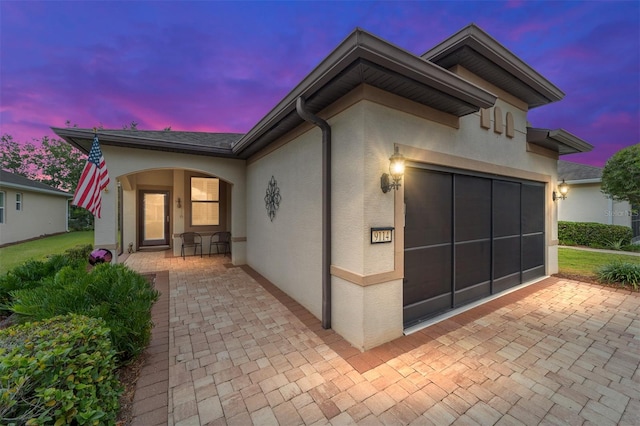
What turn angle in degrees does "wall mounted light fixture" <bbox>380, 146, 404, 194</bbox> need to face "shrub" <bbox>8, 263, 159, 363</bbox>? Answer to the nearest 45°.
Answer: approximately 90° to its right

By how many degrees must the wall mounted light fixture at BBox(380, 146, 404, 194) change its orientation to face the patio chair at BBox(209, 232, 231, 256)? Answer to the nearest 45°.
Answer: approximately 180°

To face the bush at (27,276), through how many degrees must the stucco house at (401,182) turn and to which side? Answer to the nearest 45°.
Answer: approximately 135° to its right

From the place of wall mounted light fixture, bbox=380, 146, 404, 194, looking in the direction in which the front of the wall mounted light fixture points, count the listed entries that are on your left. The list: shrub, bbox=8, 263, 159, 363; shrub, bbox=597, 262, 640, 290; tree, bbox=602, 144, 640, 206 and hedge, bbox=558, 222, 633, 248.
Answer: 3

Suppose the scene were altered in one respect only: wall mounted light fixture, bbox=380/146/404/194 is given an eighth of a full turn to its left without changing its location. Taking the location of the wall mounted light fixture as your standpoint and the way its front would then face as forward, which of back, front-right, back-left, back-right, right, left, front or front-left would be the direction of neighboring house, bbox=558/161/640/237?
front-left

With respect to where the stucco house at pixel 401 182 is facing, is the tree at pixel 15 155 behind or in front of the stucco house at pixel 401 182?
behind

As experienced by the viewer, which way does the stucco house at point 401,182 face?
facing the viewer and to the right of the viewer

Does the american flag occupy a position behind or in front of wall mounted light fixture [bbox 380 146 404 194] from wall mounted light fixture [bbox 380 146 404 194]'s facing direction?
behind

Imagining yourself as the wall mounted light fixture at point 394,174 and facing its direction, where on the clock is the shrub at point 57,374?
The shrub is roughly at 3 o'clock from the wall mounted light fixture.

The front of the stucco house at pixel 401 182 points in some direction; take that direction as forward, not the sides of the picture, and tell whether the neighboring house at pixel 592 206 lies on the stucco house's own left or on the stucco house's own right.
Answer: on the stucco house's own left

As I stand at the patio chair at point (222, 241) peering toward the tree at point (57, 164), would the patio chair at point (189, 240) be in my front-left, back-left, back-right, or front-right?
front-left

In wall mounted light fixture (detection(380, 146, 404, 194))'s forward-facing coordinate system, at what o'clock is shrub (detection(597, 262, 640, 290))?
The shrub is roughly at 9 o'clock from the wall mounted light fixture.

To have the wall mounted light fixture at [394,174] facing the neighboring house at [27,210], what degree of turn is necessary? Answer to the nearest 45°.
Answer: approximately 135° to its right
